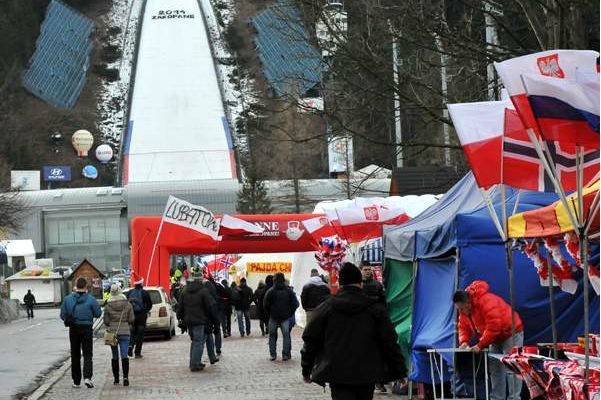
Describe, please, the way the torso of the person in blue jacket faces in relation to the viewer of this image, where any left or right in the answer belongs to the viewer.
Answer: facing away from the viewer

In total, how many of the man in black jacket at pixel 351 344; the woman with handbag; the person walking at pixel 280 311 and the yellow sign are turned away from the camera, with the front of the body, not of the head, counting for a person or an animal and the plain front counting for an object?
3

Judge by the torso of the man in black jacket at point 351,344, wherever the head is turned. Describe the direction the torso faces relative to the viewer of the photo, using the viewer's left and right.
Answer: facing away from the viewer

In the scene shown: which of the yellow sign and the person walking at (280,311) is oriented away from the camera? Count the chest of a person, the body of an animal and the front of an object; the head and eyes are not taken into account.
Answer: the person walking

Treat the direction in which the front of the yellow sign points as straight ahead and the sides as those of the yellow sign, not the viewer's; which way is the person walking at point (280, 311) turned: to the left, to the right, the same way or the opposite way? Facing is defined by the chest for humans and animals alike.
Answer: the opposite way

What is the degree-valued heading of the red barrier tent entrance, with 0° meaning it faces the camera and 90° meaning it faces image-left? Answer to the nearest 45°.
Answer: approximately 0°

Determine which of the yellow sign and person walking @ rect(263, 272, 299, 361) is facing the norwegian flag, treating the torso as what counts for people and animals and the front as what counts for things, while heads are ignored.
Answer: the yellow sign
